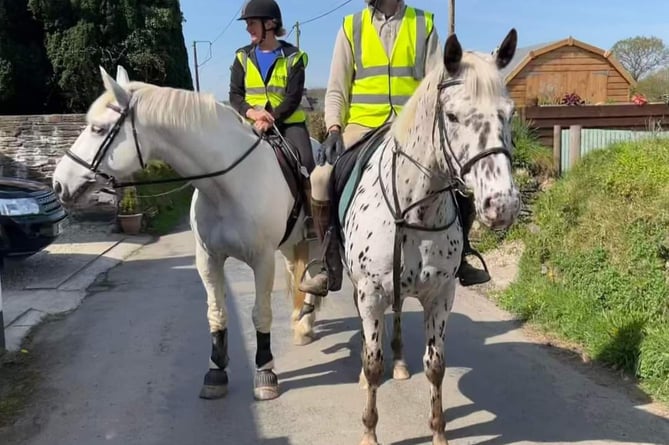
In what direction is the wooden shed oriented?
toward the camera

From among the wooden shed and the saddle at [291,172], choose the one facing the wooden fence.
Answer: the wooden shed

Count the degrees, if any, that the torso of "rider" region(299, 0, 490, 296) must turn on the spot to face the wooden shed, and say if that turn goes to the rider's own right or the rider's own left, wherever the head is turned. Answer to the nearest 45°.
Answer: approximately 180°

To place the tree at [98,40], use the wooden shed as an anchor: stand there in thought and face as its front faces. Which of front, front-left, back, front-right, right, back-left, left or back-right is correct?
front-right

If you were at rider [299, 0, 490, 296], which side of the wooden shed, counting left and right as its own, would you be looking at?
front

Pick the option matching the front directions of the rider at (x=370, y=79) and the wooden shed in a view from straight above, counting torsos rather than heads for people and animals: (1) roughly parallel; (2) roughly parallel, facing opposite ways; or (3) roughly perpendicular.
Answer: roughly parallel

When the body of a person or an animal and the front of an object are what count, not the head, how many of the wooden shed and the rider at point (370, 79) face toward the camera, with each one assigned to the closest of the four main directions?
2

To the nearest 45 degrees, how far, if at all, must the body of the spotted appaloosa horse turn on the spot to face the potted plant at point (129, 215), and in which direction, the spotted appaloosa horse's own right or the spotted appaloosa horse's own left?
approximately 135° to the spotted appaloosa horse's own right

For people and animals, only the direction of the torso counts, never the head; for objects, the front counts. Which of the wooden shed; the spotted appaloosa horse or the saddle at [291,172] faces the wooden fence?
the wooden shed

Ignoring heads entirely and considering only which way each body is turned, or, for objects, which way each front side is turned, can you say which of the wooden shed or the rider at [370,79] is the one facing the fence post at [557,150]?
the wooden shed

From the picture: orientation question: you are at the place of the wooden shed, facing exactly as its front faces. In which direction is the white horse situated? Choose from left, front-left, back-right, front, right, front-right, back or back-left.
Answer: front

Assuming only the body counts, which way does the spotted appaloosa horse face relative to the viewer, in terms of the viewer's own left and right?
facing the viewer

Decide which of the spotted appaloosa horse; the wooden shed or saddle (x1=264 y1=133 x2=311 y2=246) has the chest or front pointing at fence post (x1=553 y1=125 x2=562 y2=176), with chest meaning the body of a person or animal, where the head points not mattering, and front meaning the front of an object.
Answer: the wooden shed

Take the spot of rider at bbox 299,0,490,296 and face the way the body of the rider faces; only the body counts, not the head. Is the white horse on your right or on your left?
on your right
